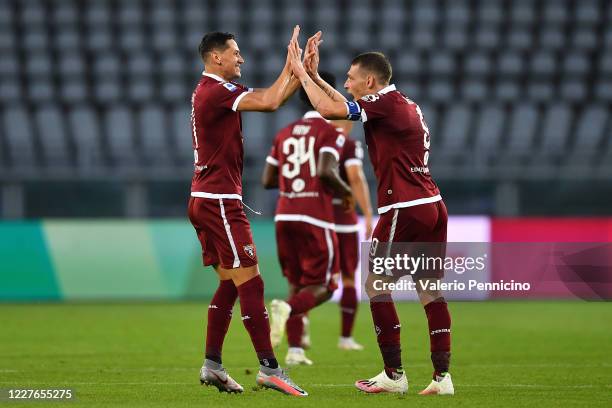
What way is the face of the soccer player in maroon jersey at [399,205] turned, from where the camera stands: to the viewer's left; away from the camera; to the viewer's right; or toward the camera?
to the viewer's left

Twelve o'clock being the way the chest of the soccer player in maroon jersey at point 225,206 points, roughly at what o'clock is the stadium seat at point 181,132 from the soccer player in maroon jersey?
The stadium seat is roughly at 9 o'clock from the soccer player in maroon jersey.

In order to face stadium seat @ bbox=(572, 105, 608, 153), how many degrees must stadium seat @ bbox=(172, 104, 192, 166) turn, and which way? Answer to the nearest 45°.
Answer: approximately 90° to its left

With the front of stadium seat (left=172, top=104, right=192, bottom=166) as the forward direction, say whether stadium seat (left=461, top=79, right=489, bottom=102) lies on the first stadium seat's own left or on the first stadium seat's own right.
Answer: on the first stadium seat's own left

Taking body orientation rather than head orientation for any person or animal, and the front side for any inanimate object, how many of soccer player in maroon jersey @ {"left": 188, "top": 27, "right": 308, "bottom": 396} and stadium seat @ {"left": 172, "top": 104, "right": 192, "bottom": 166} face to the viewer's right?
1

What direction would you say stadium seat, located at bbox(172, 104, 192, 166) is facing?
toward the camera

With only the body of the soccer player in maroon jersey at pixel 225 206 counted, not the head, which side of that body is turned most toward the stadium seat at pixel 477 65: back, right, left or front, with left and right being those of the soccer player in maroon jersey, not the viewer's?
left

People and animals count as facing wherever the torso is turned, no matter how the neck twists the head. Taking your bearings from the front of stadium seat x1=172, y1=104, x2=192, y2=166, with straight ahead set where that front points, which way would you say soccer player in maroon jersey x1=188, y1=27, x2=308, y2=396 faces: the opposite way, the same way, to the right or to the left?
to the left

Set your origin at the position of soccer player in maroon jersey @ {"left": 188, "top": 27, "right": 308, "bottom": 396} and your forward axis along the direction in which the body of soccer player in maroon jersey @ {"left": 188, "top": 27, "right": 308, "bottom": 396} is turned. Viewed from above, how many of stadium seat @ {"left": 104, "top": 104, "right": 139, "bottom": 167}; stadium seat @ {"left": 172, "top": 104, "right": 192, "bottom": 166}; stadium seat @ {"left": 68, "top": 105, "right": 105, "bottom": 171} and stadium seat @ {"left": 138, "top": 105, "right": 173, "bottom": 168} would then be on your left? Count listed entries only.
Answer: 4

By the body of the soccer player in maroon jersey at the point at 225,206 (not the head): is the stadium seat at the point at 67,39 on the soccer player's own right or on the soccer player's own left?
on the soccer player's own left

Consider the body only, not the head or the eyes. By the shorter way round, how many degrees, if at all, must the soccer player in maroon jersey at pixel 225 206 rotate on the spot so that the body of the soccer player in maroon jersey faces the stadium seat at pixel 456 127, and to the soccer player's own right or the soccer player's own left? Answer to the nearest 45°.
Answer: approximately 90° to the soccer player's own left

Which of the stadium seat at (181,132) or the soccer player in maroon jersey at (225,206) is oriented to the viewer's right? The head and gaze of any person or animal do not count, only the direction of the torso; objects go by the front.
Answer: the soccer player in maroon jersey

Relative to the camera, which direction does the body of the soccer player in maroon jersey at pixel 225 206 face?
to the viewer's right

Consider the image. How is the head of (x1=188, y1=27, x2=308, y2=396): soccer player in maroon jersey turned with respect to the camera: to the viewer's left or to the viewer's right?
to the viewer's right
